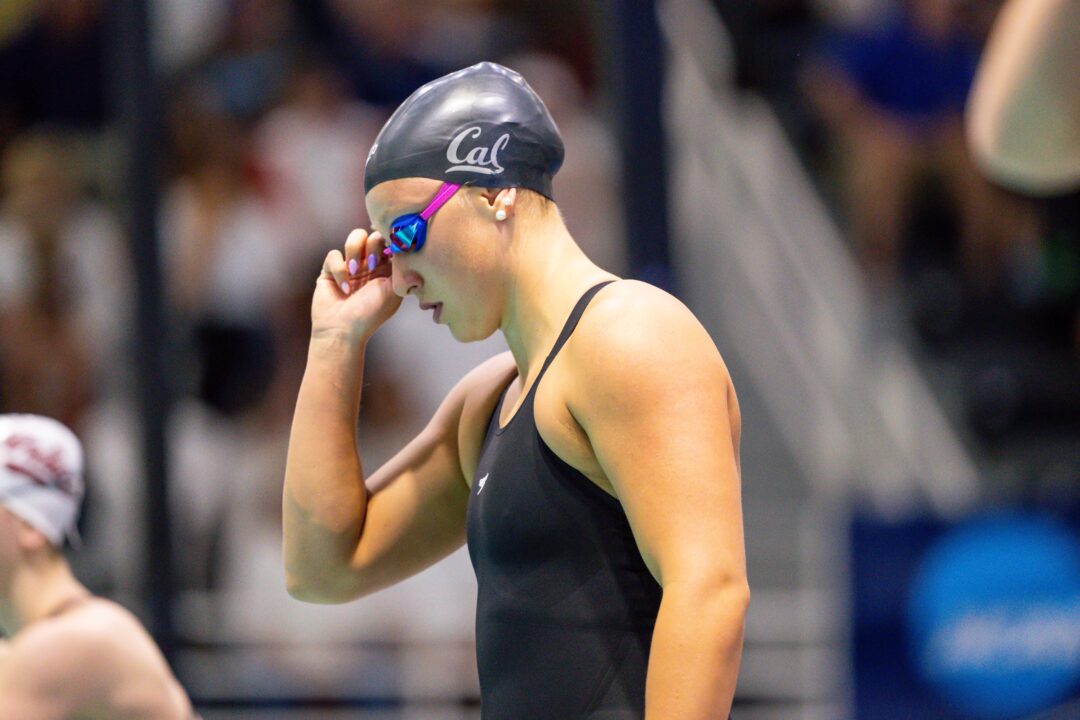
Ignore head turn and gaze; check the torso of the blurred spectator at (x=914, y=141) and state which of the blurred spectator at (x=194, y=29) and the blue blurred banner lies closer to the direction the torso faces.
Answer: the blue blurred banner

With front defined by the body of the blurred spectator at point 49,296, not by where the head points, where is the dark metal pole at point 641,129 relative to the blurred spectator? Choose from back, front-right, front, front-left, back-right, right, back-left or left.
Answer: front-left

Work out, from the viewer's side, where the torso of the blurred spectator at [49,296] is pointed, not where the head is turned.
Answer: toward the camera

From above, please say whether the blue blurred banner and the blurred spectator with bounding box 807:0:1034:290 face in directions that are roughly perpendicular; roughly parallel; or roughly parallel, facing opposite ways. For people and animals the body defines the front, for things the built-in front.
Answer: roughly parallel

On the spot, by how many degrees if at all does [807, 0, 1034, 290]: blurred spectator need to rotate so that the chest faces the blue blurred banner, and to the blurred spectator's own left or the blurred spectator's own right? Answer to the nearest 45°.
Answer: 0° — they already face it

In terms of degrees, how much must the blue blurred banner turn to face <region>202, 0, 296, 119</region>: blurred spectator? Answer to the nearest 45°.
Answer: approximately 135° to its right

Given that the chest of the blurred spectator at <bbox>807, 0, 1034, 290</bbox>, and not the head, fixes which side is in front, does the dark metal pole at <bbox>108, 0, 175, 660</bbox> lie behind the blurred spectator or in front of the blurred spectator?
in front

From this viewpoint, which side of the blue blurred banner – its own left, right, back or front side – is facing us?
front

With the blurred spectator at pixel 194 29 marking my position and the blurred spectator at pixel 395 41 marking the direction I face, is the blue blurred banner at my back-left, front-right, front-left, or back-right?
front-right

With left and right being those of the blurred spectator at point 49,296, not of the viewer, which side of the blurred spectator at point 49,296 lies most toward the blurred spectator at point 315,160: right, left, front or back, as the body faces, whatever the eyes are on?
left

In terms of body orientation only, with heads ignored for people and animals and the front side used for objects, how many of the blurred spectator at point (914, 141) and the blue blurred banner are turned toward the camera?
2

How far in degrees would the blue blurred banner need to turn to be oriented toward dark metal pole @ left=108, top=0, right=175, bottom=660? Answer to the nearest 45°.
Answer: approximately 90° to its right

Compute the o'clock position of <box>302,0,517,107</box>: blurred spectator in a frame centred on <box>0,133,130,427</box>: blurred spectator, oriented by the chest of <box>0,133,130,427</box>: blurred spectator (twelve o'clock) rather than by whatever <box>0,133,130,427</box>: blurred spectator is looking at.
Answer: <box>302,0,517,107</box>: blurred spectator is roughly at 9 o'clock from <box>0,133,130,427</box>: blurred spectator.

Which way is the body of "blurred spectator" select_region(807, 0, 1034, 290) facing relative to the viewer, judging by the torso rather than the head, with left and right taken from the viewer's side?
facing the viewer

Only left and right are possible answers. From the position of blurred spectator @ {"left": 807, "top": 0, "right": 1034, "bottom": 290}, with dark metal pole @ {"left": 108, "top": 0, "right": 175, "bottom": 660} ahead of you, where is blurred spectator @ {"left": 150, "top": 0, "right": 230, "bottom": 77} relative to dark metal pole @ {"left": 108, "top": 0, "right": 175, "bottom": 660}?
right
